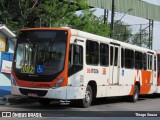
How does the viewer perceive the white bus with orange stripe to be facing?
facing the viewer and to the left of the viewer

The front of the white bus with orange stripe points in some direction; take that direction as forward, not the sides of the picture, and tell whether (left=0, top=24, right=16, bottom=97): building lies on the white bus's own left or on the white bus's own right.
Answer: on the white bus's own right

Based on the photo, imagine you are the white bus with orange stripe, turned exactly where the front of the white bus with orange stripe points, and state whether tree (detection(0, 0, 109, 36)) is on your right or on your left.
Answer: on your right

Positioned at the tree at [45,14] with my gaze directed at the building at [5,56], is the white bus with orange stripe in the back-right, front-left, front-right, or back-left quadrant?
front-left

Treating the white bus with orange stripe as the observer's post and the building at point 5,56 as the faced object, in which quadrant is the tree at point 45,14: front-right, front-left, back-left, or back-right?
front-right
